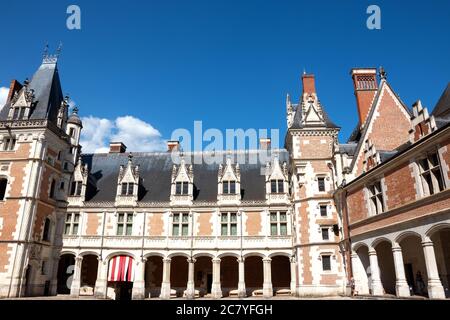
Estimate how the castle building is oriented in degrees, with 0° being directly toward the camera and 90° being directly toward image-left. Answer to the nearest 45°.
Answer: approximately 0°
